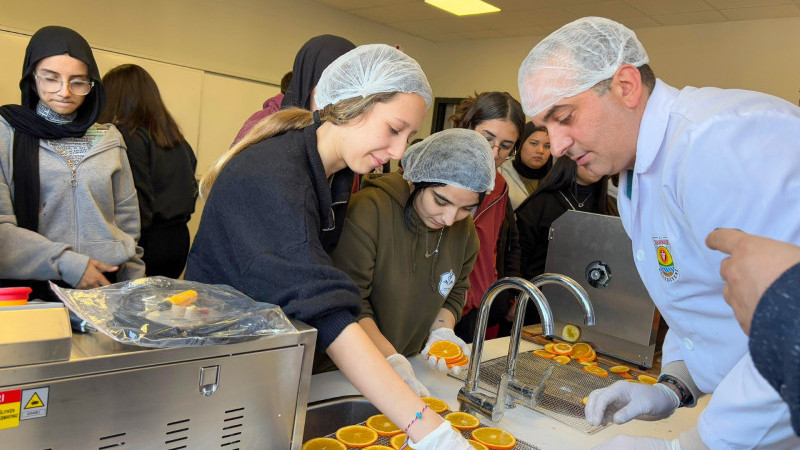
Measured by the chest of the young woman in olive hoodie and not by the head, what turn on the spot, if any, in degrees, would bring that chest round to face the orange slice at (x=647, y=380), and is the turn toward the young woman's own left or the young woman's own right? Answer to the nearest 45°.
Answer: approximately 45° to the young woman's own left

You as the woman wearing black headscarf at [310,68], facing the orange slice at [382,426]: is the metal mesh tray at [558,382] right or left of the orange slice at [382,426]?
left

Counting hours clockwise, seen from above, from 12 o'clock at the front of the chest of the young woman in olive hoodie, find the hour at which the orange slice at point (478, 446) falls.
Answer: The orange slice is roughly at 1 o'clock from the young woman in olive hoodie.

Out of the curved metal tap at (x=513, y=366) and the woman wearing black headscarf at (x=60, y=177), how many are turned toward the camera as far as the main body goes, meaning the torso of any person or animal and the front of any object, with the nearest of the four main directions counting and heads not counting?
1

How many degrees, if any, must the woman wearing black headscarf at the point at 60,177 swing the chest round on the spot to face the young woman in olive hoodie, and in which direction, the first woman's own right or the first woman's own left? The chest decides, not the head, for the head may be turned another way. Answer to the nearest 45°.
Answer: approximately 45° to the first woman's own left

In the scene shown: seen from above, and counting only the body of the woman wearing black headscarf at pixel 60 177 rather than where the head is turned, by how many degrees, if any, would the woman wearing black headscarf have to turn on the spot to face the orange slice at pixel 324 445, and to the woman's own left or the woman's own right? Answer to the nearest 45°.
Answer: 0° — they already face it

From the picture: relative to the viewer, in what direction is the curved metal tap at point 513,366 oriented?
to the viewer's right

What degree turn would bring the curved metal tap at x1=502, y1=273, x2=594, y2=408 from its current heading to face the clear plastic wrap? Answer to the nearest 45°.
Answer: approximately 135° to its right

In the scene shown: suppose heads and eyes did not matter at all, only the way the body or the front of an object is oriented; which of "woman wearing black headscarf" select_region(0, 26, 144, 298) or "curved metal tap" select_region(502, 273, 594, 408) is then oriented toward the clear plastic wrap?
the woman wearing black headscarf
